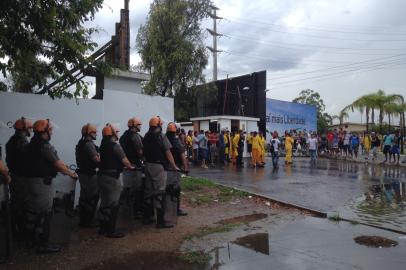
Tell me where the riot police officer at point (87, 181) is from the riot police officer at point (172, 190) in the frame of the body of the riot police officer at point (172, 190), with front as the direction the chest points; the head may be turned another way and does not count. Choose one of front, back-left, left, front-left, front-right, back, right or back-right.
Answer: back

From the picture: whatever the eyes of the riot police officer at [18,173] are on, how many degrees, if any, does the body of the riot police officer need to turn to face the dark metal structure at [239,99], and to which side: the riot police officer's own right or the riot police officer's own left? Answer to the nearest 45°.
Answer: approximately 45° to the riot police officer's own left

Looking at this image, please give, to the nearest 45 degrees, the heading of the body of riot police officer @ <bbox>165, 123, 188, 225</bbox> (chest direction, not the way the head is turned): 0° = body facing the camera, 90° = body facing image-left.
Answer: approximately 270°

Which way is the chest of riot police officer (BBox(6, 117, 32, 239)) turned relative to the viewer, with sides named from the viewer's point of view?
facing to the right of the viewer

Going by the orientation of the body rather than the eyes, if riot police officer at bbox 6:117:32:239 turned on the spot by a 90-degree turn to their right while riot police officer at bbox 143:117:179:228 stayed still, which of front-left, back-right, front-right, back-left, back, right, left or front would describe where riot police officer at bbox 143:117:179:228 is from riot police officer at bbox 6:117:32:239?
left

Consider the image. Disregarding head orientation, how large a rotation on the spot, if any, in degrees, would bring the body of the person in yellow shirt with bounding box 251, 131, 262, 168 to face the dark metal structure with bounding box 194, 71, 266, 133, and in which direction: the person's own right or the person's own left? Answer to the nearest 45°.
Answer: approximately 180°

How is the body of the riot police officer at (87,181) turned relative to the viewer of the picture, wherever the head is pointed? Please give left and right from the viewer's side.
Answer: facing to the right of the viewer

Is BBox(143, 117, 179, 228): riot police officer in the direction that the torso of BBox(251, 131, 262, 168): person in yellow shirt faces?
yes

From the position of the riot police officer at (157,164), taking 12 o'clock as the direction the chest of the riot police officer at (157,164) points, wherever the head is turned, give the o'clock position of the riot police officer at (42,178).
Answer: the riot police officer at (42,178) is roughly at 6 o'clock from the riot police officer at (157,164).

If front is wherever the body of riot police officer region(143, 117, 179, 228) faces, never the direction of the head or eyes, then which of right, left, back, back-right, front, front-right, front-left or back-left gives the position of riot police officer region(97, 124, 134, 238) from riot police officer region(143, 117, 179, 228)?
back

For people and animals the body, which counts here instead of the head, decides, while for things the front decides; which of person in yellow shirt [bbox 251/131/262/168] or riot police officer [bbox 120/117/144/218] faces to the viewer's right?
the riot police officer

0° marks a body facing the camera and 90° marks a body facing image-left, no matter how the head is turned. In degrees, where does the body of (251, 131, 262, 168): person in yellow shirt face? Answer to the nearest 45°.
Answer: approximately 0°

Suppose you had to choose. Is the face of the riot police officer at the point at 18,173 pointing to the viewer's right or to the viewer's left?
to the viewer's right

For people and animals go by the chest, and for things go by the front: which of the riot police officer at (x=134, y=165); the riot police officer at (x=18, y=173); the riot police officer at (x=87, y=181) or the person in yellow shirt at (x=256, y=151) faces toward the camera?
the person in yellow shirt
